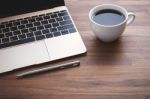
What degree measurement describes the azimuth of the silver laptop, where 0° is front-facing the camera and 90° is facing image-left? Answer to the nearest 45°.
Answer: approximately 0°
